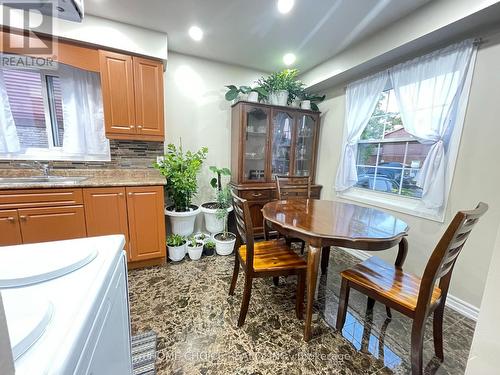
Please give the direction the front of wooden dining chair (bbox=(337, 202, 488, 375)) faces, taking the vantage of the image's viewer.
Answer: facing away from the viewer and to the left of the viewer

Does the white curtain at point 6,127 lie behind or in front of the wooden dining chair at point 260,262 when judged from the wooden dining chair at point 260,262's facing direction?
behind

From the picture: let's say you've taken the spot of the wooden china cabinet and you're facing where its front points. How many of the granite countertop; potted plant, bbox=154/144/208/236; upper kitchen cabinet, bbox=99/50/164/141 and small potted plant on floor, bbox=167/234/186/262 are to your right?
4

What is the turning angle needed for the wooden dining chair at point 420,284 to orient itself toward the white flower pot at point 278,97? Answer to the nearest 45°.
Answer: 0° — it already faces it

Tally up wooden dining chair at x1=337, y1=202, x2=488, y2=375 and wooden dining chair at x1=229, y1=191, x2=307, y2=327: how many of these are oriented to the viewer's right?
1

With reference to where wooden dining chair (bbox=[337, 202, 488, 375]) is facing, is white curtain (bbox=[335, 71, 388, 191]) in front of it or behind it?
in front

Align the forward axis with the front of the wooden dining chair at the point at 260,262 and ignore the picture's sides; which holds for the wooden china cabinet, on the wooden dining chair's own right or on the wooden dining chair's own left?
on the wooden dining chair's own left

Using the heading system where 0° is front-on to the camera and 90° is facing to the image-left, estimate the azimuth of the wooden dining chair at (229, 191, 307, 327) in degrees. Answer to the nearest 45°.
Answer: approximately 270°

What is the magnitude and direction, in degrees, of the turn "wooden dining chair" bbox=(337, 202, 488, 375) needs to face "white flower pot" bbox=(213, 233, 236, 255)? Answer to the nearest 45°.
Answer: approximately 45° to its left
